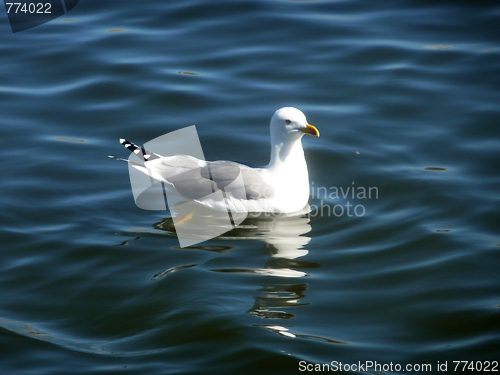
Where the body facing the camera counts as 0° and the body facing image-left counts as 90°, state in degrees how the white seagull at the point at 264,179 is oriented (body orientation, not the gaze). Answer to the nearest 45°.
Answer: approximately 270°
